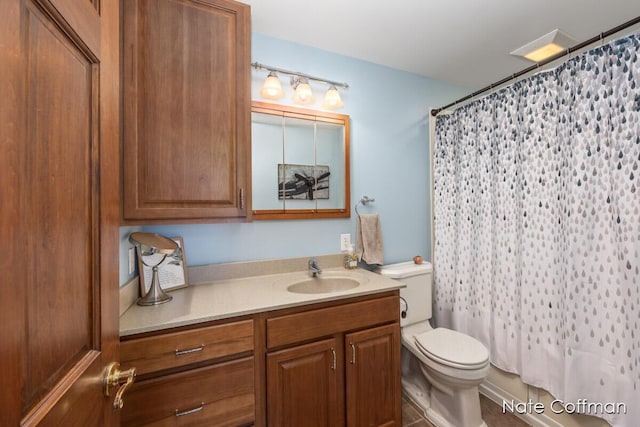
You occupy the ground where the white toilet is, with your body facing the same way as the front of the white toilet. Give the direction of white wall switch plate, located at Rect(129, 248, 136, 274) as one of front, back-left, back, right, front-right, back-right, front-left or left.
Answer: right

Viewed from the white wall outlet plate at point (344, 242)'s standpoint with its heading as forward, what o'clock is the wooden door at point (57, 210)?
The wooden door is roughly at 2 o'clock from the white wall outlet plate.

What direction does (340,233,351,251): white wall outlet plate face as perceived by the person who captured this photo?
facing the viewer and to the right of the viewer

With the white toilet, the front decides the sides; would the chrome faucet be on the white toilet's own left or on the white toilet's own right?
on the white toilet's own right

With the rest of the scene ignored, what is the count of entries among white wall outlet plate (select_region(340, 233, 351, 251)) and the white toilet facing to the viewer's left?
0

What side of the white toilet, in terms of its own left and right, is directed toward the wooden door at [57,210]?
right
